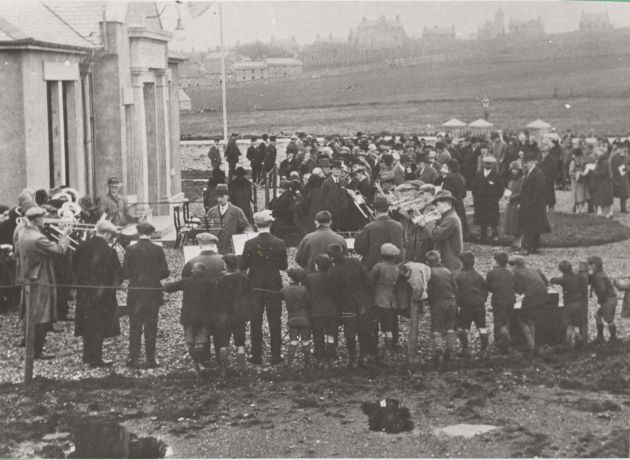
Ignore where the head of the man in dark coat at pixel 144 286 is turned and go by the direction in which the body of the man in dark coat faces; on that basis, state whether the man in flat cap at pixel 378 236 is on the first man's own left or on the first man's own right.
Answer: on the first man's own right

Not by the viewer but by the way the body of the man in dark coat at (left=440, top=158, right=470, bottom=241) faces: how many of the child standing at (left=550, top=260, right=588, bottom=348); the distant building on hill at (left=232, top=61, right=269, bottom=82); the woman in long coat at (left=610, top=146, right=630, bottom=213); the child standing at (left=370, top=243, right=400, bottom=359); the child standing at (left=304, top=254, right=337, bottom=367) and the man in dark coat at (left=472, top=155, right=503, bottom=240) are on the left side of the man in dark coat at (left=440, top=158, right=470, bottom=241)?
3

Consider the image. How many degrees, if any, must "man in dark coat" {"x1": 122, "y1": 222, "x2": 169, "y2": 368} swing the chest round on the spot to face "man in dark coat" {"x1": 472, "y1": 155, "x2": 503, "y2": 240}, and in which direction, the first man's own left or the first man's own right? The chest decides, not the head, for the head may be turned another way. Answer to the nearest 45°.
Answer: approximately 45° to the first man's own right

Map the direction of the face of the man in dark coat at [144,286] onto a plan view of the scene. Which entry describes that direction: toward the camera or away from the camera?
away from the camera

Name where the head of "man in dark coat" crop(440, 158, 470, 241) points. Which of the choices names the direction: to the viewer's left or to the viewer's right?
to the viewer's left

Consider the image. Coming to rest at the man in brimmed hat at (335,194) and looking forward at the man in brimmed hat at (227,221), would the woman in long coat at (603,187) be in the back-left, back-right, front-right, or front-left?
back-left

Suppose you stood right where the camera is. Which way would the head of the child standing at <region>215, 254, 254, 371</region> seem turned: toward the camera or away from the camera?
away from the camera

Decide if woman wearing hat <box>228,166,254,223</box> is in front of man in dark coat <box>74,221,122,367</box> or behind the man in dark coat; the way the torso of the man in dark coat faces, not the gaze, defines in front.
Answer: in front

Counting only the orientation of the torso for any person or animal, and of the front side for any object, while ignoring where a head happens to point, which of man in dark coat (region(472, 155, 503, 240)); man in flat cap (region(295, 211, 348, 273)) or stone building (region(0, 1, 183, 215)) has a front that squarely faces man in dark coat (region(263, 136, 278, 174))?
the man in flat cap

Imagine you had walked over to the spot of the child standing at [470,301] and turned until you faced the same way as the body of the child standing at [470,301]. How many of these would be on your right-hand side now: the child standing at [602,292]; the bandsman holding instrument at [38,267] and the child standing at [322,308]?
1

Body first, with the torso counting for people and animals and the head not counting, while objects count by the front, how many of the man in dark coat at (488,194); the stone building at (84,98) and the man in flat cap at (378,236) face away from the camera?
1

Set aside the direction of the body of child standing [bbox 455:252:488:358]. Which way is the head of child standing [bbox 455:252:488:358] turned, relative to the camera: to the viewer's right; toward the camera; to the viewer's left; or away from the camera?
away from the camera

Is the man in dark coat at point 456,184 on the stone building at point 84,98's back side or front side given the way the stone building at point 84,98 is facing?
on the front side
